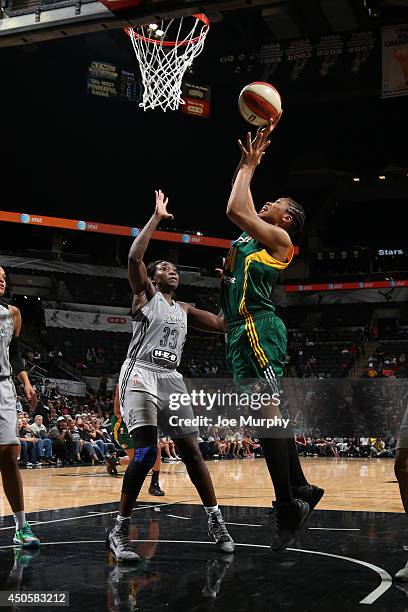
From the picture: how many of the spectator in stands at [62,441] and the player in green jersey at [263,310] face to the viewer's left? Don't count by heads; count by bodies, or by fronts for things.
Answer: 1

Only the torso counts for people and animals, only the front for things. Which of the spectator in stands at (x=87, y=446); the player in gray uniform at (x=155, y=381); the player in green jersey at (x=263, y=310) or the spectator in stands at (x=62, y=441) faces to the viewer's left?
the player in green jersey

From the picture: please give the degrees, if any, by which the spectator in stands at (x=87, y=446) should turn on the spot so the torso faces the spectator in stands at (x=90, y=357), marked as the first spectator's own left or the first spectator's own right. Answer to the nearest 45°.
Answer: approximately 135° to the first spectator's own left

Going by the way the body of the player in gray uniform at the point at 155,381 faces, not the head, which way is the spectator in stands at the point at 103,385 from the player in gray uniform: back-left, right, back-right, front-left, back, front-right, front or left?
back-left

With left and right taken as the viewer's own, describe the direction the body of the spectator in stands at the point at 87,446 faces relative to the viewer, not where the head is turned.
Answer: facing the viewer and to the right of the viewer

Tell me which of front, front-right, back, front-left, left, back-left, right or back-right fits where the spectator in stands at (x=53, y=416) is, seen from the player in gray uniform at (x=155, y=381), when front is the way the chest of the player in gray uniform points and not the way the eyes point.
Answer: back-left

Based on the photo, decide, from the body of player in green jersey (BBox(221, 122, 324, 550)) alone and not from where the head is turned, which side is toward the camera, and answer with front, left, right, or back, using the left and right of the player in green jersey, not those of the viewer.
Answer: left

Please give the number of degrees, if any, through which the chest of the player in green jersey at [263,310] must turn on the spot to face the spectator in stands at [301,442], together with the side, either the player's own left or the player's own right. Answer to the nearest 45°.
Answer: approximately 90° to the player's own right

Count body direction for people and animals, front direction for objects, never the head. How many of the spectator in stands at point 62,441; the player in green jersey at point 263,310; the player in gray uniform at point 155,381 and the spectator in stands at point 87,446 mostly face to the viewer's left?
1
